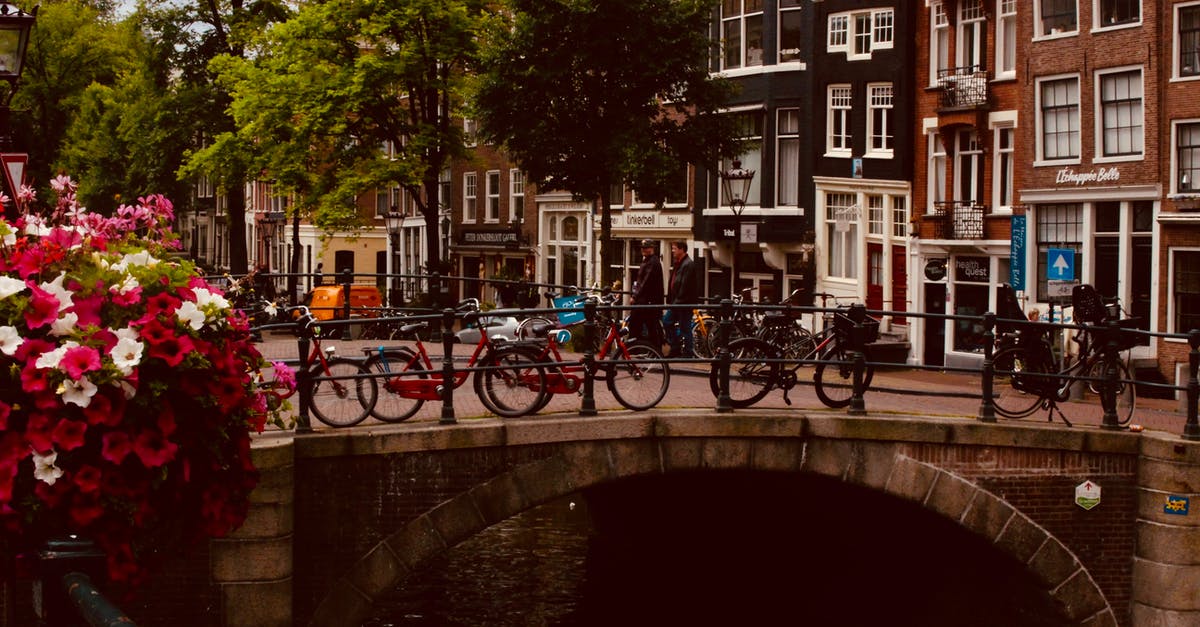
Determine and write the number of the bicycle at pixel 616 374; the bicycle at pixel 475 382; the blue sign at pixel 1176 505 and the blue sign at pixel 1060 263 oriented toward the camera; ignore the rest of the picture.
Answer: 2

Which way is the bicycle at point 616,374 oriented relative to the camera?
to the viewer's right

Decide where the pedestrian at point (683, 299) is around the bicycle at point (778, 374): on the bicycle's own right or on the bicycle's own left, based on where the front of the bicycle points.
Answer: on the bicycle's own left

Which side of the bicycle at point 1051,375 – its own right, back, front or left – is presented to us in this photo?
right

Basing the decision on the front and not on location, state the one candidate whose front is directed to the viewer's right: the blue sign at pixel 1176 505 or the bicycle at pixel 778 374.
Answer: the bicycle

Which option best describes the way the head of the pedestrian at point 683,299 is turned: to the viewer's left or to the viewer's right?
to the viewer's left
